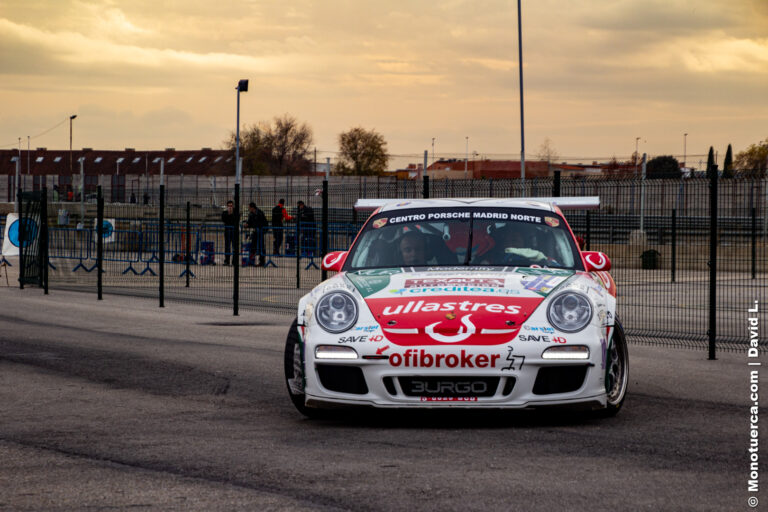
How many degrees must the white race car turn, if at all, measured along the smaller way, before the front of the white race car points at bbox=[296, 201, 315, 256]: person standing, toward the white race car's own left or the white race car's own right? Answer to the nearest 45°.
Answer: approximately 180°

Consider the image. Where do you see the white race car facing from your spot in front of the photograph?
facing the viewer

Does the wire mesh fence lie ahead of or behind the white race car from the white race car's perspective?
behind

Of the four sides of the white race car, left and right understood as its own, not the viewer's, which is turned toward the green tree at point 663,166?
back

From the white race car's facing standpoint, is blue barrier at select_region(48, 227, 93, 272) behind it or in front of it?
behind
